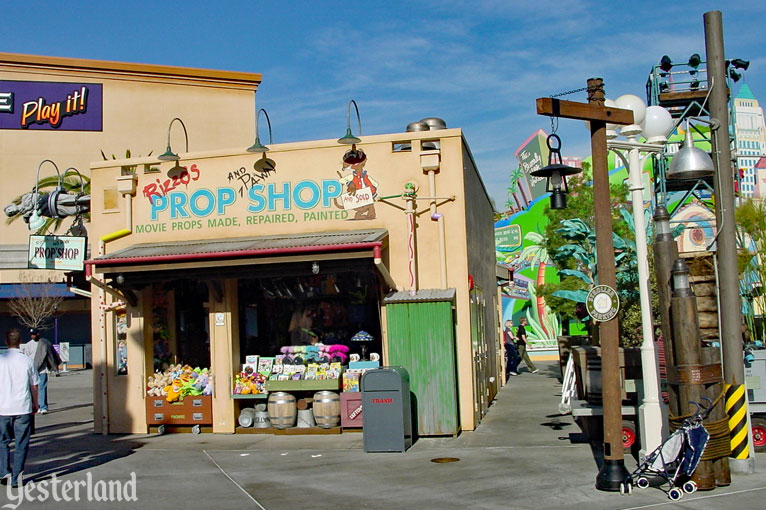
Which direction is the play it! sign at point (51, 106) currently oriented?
toward the camera

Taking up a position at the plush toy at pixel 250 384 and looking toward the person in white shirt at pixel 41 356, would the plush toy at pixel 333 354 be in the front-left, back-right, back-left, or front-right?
back-right

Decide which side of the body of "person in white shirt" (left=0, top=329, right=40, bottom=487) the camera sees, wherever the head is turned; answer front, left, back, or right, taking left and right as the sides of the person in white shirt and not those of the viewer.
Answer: back

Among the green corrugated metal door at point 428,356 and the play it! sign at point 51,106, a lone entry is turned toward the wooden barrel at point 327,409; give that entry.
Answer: the play it! sign

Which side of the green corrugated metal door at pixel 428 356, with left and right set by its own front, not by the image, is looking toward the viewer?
front

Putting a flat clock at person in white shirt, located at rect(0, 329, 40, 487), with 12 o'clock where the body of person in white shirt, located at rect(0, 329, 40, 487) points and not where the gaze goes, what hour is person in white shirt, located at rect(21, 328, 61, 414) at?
person in white shirt, located at rect(21, 328, 61, 414) is roughly at 12 o'clock from person in white shirt, located at rect(0, 329, 40, 487).

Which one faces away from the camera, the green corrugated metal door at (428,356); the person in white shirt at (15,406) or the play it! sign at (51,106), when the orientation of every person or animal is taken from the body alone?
the person in white shirt
